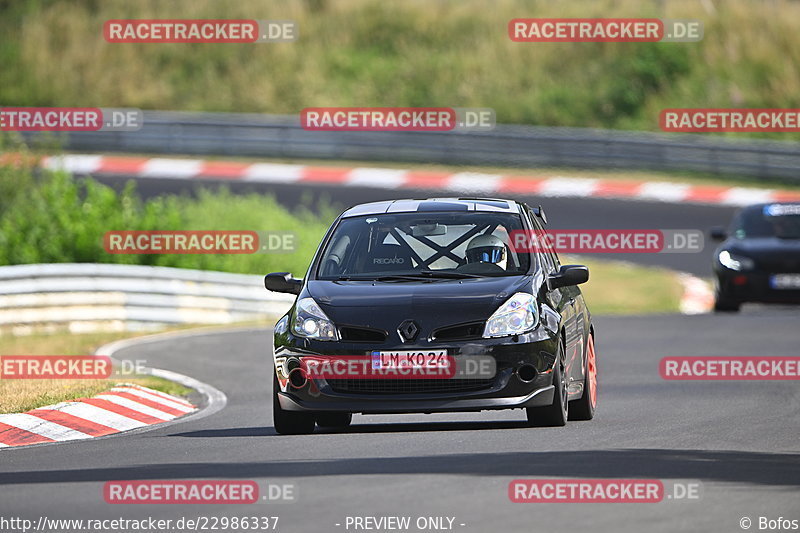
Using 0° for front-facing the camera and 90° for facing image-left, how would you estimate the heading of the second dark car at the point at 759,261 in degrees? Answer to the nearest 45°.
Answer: approximately 0°

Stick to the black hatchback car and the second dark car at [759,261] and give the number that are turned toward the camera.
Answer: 2

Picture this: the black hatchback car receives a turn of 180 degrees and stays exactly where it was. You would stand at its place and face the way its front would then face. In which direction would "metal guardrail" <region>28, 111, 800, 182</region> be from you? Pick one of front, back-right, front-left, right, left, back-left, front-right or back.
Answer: front

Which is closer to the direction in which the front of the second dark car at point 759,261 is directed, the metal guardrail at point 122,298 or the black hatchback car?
the black hatchback car

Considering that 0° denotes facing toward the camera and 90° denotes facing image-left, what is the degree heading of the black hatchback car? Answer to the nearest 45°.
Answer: approximately 0°

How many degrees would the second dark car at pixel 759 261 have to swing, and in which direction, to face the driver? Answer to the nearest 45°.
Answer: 0° — it already faces them

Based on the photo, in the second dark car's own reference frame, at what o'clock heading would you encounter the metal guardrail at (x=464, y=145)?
The metal guardrail is roughly at 5 o'clock from the second dark car.
